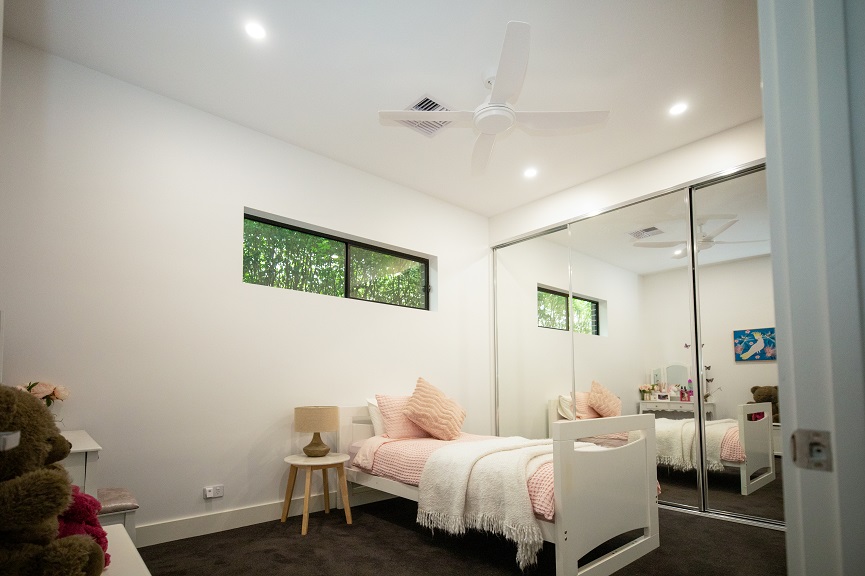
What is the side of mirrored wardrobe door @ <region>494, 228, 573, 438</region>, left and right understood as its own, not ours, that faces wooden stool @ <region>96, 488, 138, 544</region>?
front

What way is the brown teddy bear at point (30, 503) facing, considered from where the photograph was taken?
facing to the right of the viewer

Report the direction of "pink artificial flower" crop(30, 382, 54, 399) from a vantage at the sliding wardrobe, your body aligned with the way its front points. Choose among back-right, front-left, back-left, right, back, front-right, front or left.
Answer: front

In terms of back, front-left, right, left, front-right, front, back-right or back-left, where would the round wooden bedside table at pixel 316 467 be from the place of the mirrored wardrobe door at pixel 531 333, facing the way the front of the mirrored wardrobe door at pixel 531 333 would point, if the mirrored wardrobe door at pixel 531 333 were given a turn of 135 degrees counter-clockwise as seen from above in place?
back-right

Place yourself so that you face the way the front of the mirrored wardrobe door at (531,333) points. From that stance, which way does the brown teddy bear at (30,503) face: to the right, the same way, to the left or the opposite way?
the opposite way

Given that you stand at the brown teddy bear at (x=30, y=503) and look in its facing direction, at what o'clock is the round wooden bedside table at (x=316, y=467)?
The round wooden bedside table is roughly at 10 o'clock from the brown teddy bear.

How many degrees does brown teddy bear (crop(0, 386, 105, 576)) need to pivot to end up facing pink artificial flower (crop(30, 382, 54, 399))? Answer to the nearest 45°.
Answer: approximately 90° to its left

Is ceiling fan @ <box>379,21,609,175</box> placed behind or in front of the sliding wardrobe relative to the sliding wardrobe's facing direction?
in front

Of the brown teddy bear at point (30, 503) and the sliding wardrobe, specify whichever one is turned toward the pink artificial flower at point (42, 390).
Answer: the sliding wardrobe

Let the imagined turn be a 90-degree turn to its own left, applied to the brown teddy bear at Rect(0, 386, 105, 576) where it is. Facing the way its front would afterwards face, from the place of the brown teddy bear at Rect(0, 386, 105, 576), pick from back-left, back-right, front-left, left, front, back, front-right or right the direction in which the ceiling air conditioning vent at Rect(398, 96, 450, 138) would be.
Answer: front-right

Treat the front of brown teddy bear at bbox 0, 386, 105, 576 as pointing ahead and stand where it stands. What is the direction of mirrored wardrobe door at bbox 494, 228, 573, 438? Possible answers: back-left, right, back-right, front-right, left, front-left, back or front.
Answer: front-left

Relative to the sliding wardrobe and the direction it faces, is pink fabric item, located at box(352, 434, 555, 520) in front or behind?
in front

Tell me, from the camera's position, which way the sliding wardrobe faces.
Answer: facing the viewer and to the left of the viewer

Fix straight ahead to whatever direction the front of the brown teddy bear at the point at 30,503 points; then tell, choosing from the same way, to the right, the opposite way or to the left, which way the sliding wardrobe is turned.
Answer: the opposite way

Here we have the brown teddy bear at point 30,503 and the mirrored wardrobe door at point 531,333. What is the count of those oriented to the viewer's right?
1

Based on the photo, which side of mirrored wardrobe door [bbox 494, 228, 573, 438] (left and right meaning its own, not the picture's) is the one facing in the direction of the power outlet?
front

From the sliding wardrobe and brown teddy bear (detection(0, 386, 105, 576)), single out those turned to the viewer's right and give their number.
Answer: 1
